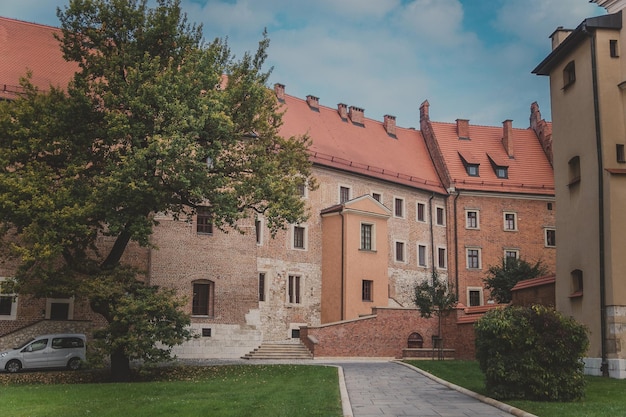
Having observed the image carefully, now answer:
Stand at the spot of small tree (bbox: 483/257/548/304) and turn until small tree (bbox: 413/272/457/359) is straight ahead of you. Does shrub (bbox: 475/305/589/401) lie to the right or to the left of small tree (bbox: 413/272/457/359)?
left

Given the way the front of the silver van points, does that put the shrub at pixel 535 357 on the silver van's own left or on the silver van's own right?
on the silver van's own left

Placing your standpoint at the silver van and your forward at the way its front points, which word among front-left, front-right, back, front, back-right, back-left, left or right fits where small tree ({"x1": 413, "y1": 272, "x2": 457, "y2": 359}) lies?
back

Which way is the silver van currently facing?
to the viewer's left

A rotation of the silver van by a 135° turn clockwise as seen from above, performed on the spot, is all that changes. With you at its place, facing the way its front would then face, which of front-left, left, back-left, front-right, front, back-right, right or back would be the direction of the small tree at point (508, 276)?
front-right
